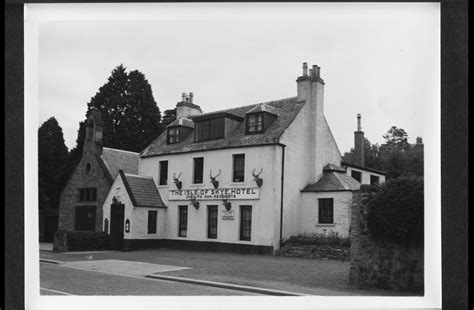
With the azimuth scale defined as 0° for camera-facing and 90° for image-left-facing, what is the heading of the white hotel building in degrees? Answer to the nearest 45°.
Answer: approximately 45°

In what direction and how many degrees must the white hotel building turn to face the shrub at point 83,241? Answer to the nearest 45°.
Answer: approximately 45° to its right
